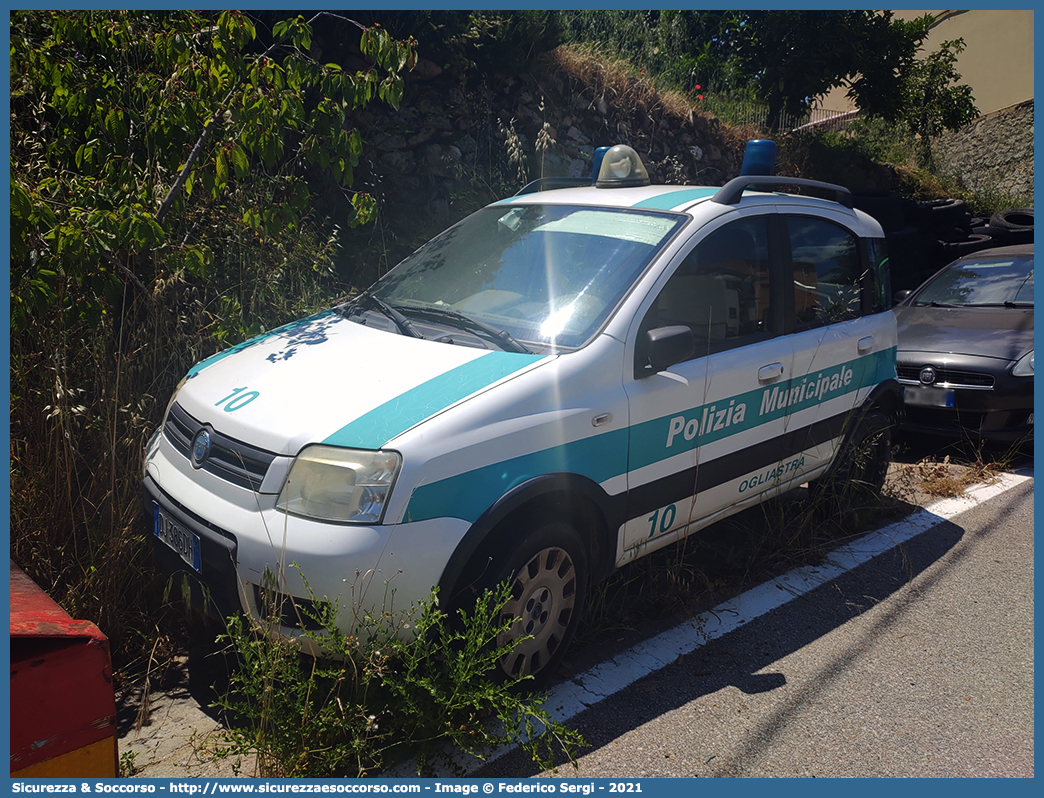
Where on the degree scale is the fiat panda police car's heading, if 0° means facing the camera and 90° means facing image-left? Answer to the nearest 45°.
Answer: approximately 45°

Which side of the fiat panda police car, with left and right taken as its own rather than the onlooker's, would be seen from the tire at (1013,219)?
back

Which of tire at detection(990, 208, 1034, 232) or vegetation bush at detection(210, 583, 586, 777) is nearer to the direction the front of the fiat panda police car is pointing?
the vegetation bush

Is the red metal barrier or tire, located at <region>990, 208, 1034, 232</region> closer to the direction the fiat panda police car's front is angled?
the red metal barrier

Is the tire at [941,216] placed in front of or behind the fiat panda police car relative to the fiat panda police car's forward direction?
behind

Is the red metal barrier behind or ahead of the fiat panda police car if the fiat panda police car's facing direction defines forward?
ahead

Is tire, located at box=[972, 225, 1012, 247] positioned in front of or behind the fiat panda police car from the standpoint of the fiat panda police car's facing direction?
behind

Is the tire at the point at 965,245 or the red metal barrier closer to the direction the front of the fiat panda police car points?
the red metal barrier
